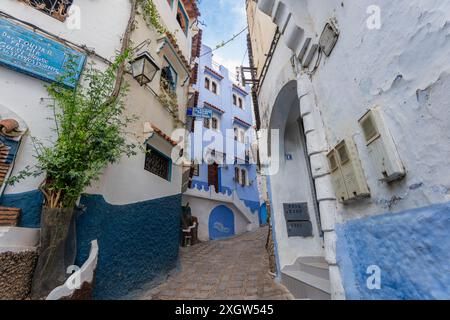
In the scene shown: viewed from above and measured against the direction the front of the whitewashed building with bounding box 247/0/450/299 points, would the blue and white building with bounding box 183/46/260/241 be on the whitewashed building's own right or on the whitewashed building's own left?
on the whitewashed building's own right

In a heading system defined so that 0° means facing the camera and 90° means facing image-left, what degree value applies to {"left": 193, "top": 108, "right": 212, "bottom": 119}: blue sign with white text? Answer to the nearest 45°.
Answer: approximately 0°

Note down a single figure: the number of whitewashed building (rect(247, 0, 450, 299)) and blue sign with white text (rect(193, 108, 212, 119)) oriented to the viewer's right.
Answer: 0

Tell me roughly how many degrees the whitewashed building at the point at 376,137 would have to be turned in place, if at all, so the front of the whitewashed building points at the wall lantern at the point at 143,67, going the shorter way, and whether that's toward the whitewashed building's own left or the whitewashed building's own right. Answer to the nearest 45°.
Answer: approximately 45° to the whitewashed building's own right

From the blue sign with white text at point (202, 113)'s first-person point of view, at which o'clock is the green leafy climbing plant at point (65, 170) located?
The green leafy climbing plant is roughly at 1 o'clock from the blue sign with white text.

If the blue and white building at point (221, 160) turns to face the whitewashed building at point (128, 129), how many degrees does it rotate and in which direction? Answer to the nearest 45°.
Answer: approximately 45° to its right

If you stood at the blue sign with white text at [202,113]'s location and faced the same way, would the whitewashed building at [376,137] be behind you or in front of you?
in front

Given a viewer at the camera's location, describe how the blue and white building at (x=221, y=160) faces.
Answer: facing the viewer and to the right of the viewer

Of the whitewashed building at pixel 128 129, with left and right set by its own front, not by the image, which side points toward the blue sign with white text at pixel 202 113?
left

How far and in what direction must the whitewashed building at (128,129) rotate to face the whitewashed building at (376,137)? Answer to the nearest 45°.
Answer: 0° — it already faces it

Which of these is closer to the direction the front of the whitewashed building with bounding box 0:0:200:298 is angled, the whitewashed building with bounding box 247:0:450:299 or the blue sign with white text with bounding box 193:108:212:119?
the whitewashed building

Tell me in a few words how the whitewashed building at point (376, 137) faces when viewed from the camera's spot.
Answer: facing the viewer and to the left of the viewer

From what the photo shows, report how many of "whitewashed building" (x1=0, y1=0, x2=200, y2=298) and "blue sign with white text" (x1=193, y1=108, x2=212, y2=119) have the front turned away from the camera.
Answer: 0

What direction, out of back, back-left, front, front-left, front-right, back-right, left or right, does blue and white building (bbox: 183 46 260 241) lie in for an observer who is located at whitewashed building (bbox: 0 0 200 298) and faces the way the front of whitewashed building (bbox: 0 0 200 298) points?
left

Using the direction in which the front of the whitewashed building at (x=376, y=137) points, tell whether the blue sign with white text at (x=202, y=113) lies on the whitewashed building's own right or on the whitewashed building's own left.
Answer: on the whitewashed building's own right
